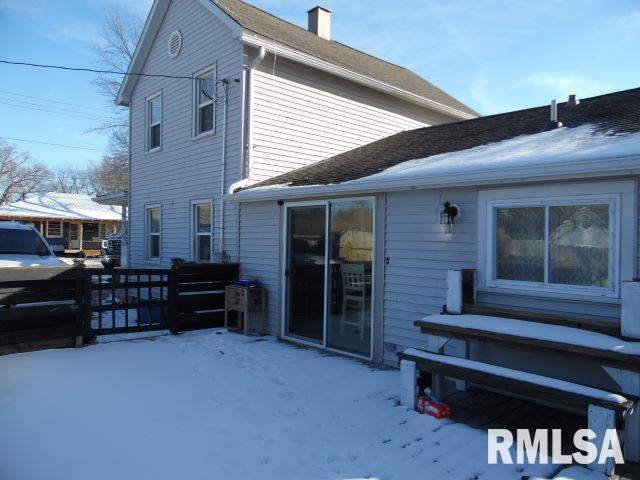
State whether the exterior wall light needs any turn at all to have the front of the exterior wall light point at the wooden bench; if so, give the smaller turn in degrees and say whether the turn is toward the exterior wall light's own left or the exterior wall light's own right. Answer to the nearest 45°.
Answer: approximately 45° to the exterior wall light's own left

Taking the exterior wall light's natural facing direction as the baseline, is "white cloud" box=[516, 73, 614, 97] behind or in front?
behind

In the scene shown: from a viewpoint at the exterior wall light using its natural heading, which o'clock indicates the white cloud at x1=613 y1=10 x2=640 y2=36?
The white cloud is roughly at 6 o'clock from the exterior wall light.

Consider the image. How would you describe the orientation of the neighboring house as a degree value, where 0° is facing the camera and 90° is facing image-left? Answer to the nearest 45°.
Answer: approximately 0°

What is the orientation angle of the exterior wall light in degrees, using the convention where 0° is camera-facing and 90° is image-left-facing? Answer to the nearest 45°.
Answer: approximately 45°
